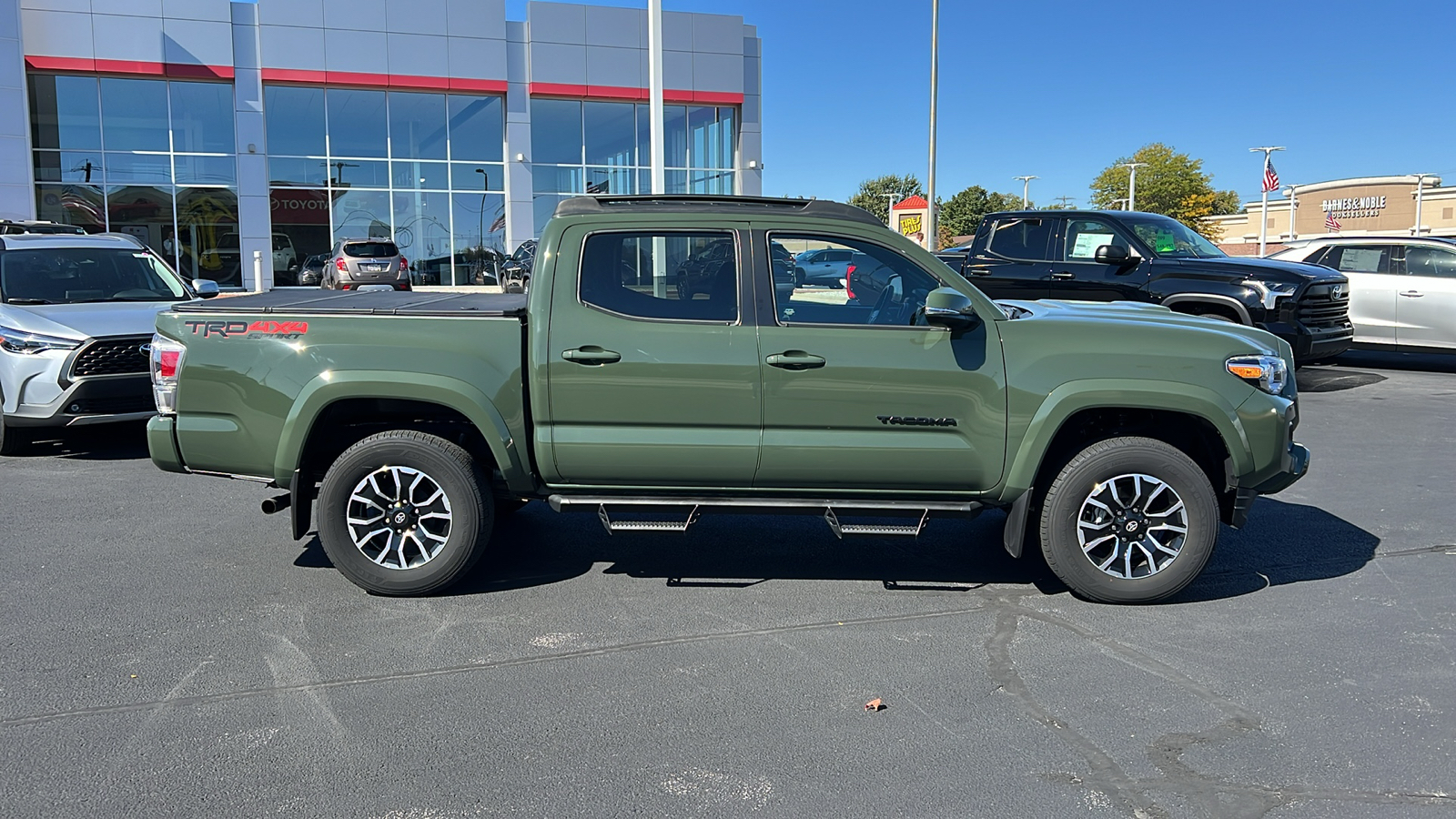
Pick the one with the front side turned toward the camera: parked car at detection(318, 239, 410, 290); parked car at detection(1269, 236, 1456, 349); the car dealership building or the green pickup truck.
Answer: the car dealership building

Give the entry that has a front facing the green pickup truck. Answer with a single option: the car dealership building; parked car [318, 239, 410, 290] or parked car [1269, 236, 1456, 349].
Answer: the car dealership building

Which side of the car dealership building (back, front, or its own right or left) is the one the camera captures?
front

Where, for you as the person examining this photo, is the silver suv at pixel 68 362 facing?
facing the viewer and to the right of the viewer

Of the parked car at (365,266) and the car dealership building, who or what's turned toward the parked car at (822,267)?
the car dealership building

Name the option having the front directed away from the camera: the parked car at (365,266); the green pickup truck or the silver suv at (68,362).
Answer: the parked car

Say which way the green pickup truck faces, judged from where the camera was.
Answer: facing to the right of the viewer

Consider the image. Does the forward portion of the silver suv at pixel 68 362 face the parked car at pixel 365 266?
no

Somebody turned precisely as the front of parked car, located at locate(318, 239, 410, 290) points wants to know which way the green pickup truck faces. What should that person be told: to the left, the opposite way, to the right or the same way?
to the right

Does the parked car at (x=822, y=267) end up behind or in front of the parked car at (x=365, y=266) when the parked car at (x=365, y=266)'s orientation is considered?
behind

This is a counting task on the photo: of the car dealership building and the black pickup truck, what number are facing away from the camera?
0

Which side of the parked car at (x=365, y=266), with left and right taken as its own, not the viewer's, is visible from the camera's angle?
back

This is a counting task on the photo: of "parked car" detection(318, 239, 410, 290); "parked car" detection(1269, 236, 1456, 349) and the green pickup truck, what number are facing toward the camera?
0

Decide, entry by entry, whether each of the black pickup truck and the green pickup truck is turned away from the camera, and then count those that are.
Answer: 0

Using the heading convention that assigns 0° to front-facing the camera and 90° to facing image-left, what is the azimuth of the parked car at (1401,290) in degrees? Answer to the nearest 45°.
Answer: approximately 270°

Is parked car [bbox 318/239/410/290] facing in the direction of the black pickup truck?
no

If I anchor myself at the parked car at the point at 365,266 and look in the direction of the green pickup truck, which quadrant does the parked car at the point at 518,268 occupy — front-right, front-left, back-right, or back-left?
front-left

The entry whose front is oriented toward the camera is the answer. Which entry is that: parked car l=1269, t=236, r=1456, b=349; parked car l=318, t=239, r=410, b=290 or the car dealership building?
the car dealership building

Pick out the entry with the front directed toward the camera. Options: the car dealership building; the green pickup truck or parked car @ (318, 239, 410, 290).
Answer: the car dealership building
